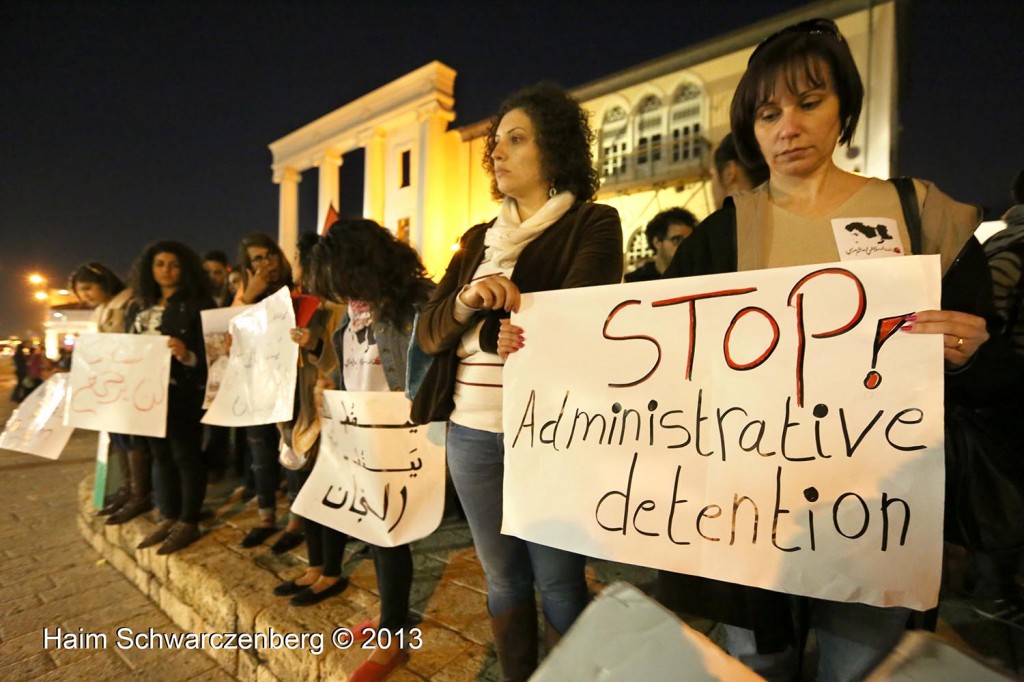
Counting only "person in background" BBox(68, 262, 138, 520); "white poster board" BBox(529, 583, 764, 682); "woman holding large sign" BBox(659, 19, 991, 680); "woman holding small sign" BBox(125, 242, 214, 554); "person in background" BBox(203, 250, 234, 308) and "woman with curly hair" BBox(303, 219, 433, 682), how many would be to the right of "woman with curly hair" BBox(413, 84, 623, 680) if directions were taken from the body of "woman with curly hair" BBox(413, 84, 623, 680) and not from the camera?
4

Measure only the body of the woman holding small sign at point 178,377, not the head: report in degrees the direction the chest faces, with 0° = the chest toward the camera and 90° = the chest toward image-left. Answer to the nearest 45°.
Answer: approximately 45°

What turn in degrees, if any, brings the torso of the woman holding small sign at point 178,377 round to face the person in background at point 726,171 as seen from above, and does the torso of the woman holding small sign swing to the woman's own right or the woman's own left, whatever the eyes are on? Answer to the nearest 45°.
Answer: approximately 90° to the woman's own left

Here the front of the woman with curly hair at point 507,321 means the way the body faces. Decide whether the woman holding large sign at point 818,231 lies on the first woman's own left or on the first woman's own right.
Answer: on the first woman's own left

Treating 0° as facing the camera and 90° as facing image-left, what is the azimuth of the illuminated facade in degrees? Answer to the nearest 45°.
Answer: approximately 45°

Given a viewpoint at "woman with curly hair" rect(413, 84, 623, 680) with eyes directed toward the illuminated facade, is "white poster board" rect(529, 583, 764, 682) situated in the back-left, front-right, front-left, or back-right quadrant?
back-right

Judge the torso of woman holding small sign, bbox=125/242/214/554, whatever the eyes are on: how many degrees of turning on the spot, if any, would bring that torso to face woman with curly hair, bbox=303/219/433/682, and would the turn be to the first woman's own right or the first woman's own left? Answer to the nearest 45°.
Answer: approximately 45° to the first woman's own left

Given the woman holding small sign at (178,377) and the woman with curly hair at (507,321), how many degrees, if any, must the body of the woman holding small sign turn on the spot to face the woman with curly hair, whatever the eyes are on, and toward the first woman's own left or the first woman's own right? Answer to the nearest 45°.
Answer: approximately 45° to the first woman's own left
